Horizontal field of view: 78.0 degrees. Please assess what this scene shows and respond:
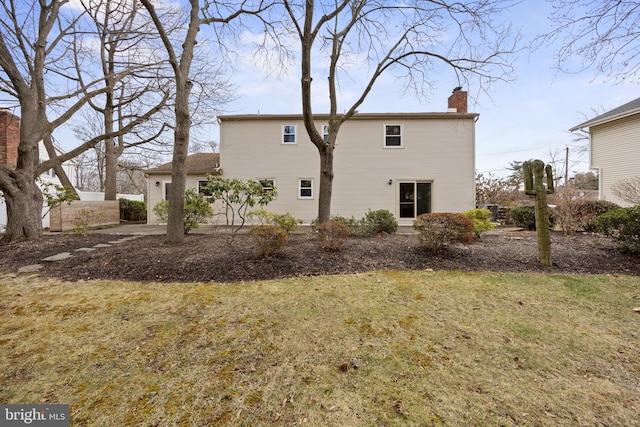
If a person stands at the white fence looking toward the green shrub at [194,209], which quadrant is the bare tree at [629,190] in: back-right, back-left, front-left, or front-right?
front-left

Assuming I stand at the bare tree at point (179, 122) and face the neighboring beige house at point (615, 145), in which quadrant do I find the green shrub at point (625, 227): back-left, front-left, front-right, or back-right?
front-right

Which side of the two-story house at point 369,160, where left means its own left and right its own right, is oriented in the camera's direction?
back

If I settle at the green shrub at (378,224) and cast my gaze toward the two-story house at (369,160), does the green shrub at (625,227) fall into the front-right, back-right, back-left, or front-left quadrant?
back-right

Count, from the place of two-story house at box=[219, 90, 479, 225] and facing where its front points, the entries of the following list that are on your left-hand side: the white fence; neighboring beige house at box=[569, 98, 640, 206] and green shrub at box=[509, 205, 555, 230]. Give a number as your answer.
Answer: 1

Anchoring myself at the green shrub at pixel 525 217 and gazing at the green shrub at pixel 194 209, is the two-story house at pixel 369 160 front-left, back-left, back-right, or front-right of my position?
front-right

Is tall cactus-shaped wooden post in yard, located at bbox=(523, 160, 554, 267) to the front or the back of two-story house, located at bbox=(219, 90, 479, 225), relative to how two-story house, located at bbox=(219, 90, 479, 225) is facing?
to the back

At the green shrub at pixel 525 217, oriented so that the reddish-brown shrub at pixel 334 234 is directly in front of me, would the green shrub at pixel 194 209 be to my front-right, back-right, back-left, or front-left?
front-right
